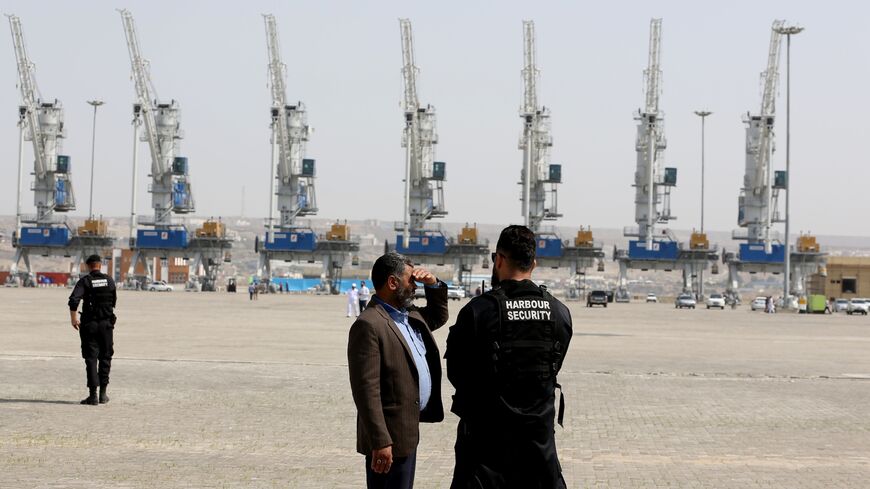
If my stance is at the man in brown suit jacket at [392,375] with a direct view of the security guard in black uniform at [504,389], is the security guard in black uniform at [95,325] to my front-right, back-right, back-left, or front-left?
back-left

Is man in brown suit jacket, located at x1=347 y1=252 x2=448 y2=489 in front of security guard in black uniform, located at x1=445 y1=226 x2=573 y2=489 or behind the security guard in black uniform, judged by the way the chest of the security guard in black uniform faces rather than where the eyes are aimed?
in front

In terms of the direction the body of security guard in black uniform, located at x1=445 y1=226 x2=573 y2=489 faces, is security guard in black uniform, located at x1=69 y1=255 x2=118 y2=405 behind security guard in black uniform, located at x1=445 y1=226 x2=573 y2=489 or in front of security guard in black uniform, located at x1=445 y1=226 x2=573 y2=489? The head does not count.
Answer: in front

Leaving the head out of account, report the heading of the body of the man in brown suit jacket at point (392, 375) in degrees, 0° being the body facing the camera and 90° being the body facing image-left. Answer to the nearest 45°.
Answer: approximately 270°

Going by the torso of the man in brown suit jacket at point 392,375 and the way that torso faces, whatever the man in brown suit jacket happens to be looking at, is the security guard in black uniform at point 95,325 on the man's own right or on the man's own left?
on the man's own left

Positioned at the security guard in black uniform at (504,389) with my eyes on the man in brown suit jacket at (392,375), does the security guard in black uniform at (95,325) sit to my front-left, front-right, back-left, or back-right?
front-right

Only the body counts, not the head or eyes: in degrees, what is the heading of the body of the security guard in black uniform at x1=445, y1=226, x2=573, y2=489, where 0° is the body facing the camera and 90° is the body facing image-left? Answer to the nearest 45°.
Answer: approximately 135°
